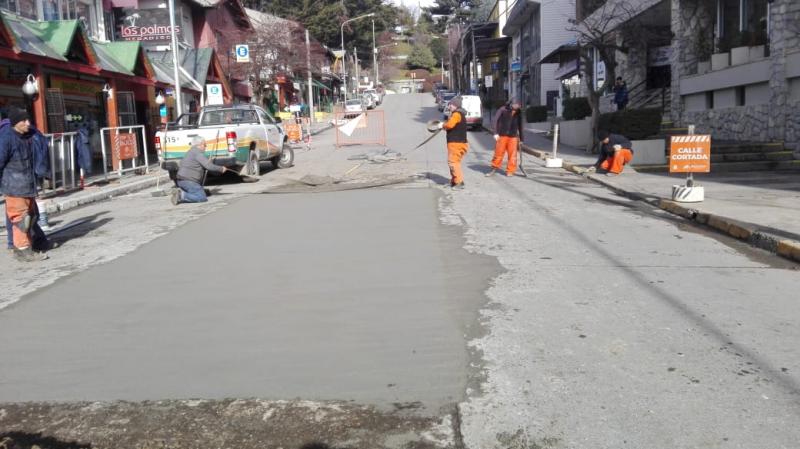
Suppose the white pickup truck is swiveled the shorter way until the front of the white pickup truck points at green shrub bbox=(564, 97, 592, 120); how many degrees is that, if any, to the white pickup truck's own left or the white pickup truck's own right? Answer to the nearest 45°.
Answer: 0° — it already faces it

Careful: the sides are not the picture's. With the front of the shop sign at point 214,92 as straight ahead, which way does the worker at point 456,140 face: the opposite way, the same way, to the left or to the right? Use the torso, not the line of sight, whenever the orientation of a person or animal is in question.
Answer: to the right

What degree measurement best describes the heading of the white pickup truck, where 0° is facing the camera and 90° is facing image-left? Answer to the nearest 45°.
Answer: approximately 225°

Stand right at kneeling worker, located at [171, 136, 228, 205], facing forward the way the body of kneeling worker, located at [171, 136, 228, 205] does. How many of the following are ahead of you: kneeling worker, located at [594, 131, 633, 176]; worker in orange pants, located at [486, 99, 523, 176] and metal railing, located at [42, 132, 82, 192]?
2

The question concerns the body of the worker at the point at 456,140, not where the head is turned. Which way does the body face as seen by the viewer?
to the viewer's left

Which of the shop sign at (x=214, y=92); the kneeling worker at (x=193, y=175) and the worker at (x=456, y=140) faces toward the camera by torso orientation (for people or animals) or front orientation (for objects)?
the shop sign

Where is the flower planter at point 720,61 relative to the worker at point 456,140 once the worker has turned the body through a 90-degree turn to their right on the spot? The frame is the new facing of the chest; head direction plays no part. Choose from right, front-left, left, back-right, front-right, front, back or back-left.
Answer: front-right

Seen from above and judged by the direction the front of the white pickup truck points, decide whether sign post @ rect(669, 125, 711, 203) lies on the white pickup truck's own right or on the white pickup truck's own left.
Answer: on the white pickup truck's own right

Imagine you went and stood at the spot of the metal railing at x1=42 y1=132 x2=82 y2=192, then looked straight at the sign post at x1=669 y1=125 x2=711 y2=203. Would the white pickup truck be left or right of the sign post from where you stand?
left

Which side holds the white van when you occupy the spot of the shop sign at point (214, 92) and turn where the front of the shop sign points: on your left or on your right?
on your left

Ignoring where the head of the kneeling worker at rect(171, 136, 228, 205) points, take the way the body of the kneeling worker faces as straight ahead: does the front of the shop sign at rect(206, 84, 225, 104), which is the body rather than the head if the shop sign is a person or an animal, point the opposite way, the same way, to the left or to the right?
to the right

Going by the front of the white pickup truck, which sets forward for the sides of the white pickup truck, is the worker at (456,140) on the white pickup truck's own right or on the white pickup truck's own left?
on the white pickup truck's own right

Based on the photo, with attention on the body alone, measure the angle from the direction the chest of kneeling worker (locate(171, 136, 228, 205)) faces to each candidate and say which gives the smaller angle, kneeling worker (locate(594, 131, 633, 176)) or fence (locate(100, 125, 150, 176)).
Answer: the kneeling worker

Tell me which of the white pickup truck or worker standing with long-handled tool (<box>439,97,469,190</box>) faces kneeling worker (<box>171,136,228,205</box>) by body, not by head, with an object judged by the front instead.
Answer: the worker standing with long-handled tool

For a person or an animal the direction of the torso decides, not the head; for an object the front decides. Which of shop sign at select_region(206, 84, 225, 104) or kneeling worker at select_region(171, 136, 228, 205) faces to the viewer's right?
the kneeling worker

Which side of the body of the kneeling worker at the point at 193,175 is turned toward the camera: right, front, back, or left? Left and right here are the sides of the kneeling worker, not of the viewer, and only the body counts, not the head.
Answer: right

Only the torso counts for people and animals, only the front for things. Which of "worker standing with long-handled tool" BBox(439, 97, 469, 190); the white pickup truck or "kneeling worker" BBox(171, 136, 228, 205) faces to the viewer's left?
the worker standing with long-handled tool

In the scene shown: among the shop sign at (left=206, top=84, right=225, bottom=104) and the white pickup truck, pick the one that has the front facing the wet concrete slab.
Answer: the shop sign

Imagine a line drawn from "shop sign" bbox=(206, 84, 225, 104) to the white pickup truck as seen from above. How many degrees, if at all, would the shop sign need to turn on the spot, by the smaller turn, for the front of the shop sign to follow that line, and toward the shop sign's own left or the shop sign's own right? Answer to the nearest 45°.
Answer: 0° — it already faces it

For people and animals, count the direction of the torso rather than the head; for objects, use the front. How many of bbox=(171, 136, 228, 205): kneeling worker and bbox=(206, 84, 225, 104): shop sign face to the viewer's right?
1

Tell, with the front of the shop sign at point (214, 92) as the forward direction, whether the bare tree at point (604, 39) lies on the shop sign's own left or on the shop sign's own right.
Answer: on the shop sign's own left

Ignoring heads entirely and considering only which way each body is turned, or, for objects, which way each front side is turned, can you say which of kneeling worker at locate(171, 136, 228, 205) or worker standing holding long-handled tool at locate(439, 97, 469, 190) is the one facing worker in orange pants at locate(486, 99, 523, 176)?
the kneeling worker
